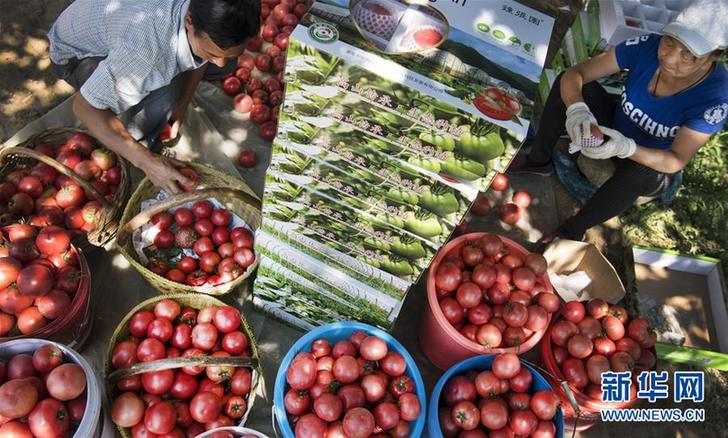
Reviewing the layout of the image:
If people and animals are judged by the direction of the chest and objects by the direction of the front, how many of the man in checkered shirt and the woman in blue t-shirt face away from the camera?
0

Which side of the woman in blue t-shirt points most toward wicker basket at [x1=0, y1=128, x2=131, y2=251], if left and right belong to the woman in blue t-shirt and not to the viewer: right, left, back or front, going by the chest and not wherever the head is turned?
front

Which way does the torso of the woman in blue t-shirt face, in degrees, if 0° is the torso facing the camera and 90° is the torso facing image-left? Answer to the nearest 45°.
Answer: approximately 45°

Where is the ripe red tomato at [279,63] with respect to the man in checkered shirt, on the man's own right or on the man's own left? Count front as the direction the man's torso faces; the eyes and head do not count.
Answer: on the man's own left

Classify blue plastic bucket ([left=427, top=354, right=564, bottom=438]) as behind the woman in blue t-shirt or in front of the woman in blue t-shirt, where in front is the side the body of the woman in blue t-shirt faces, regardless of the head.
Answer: in front

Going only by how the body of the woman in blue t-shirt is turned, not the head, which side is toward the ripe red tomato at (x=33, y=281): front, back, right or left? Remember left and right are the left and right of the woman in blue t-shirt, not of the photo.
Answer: front

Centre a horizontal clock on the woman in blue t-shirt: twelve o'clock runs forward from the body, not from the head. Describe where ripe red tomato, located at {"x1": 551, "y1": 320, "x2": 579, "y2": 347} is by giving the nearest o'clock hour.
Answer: The ripe red tomato is roughly at 10 o'clock from the woman in blue t-shirt.

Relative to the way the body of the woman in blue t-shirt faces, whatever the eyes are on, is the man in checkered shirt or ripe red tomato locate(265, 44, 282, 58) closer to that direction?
the man in checkered shirt

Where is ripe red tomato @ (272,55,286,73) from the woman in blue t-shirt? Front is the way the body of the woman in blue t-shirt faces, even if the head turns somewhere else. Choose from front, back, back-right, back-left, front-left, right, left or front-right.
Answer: front-right

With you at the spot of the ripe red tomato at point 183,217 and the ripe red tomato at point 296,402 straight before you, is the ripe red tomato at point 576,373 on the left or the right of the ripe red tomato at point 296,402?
left

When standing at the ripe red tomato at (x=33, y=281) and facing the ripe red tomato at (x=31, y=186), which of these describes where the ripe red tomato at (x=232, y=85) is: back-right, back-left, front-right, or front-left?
front-right

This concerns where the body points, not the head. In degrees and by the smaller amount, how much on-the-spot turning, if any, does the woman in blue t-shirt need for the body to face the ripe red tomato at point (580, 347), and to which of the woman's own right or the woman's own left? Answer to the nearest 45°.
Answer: approximately 45° to the woman's own left

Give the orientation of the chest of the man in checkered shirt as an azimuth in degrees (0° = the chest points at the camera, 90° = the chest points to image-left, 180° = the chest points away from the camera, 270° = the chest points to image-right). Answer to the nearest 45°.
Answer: approximately 315°

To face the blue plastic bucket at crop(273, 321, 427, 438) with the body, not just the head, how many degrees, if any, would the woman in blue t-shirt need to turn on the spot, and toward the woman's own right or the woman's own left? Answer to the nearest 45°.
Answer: approximately 45° to the woman's own left

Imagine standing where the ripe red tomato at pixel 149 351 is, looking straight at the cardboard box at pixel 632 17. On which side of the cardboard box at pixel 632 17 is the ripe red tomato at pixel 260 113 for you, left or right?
left

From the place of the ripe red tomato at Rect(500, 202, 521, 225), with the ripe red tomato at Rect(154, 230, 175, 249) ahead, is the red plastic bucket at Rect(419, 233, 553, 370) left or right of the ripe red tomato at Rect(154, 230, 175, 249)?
left
